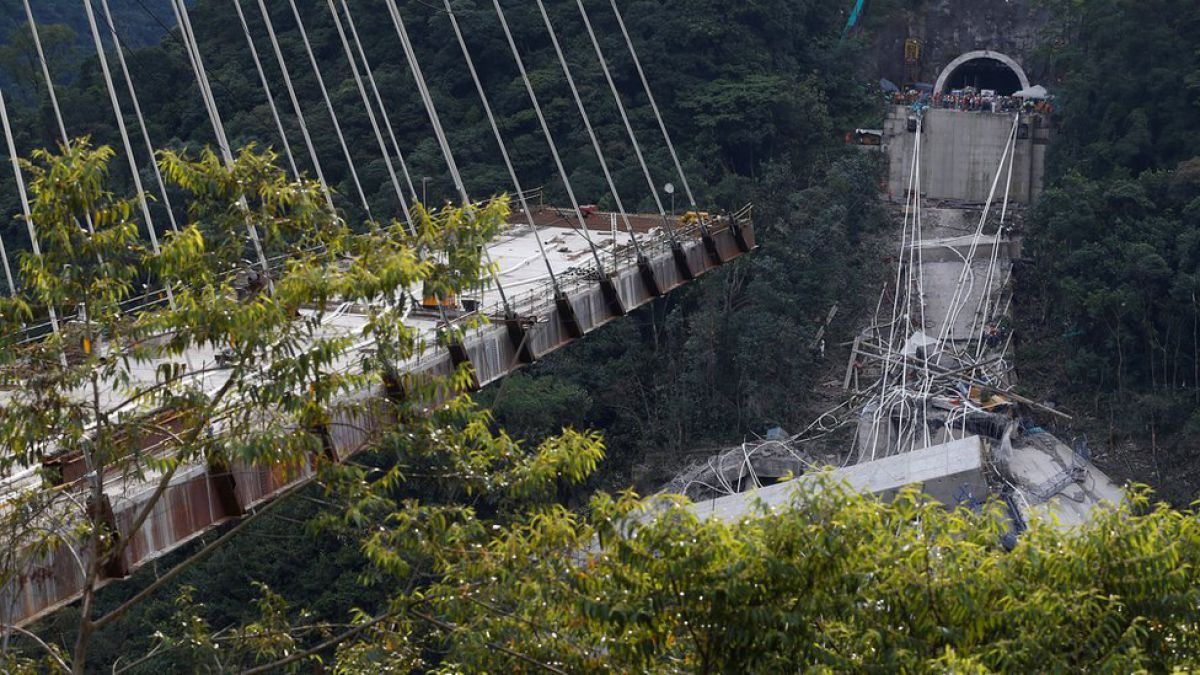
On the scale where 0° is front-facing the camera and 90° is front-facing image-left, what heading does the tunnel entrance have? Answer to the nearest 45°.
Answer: approximately 0°

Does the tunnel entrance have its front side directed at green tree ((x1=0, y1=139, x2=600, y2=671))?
yes
